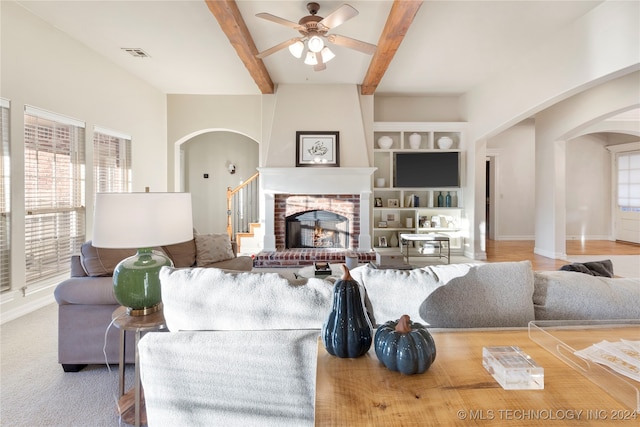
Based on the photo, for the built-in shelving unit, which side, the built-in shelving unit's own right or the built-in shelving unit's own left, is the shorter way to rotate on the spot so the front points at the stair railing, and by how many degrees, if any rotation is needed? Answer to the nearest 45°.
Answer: approximately 90° to the built-in shelving unit's own right

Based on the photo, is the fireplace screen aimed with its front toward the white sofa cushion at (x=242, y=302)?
yes

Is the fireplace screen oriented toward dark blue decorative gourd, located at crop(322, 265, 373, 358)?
yes

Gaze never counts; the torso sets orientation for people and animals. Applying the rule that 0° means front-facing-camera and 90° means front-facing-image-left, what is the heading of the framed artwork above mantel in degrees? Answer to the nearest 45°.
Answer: approximately 0°

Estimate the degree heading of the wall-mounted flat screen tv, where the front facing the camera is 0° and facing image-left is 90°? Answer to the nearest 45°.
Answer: approximately 0°

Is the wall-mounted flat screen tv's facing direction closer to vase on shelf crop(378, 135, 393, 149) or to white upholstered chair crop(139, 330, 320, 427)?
the white upholstered chair

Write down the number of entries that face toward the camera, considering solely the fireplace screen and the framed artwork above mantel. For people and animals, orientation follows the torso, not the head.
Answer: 2

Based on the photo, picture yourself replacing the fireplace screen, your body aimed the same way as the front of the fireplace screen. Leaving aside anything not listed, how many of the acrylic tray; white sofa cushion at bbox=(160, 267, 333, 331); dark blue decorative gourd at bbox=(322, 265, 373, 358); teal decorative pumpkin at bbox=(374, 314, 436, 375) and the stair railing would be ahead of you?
4
